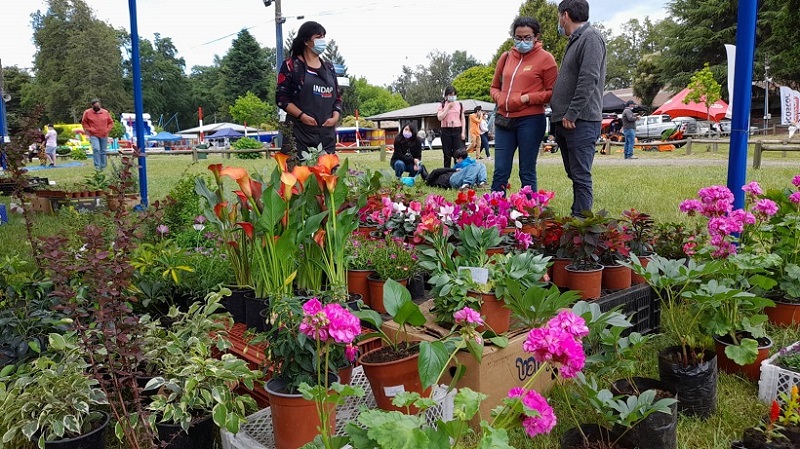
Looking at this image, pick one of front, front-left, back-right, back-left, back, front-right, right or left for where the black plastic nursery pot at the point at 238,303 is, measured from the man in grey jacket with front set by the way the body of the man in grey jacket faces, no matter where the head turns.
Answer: front-left

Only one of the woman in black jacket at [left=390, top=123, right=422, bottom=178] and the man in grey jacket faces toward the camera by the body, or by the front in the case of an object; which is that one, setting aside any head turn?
the woman in black jacket

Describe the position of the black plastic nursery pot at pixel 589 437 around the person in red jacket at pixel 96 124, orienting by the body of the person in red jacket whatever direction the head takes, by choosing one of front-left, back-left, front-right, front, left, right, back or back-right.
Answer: front

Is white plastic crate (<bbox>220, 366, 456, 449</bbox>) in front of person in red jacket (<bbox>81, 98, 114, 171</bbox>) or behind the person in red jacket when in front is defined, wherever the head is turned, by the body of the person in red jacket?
in front

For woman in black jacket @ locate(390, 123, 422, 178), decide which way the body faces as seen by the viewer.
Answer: toward the camera

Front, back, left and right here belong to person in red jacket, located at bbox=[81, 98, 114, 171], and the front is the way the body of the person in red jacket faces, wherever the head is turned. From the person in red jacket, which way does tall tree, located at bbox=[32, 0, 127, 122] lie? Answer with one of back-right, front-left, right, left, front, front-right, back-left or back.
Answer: back

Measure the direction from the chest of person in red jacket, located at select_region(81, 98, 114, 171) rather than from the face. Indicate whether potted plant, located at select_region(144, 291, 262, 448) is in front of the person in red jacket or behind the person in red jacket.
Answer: in front

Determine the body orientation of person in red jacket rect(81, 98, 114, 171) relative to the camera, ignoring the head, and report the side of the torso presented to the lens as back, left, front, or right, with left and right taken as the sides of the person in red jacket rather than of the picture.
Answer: front

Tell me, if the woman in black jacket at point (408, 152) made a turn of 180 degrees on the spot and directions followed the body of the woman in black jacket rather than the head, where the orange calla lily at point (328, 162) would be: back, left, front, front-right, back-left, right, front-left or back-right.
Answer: back

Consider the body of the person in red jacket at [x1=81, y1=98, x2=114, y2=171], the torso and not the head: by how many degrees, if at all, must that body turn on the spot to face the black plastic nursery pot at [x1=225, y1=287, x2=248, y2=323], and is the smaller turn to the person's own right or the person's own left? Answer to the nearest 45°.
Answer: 0° — they already face it

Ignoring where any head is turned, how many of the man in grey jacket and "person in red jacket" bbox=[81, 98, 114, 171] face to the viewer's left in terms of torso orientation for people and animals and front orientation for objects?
1

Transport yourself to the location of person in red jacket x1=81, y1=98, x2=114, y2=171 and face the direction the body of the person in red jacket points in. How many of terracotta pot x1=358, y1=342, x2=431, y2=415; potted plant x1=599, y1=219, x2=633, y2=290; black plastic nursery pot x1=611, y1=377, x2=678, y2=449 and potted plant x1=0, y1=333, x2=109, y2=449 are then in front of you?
4

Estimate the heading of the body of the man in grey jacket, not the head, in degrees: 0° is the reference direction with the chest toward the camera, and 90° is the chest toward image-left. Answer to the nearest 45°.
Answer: approximately 90°

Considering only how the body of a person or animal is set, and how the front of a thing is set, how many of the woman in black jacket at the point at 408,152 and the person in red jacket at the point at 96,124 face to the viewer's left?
0

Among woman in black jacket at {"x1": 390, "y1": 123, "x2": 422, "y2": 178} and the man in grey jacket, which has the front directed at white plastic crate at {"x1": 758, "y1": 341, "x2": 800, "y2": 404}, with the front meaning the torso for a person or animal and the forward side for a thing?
the woman in black jacket

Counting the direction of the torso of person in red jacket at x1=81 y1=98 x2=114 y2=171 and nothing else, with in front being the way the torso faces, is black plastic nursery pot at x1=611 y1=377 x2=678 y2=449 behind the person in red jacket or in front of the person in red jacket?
in front

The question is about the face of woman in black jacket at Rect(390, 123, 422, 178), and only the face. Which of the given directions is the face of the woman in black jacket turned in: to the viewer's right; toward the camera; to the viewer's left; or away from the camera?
toward the camera

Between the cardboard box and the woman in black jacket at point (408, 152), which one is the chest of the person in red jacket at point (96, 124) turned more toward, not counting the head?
the cardboard box
